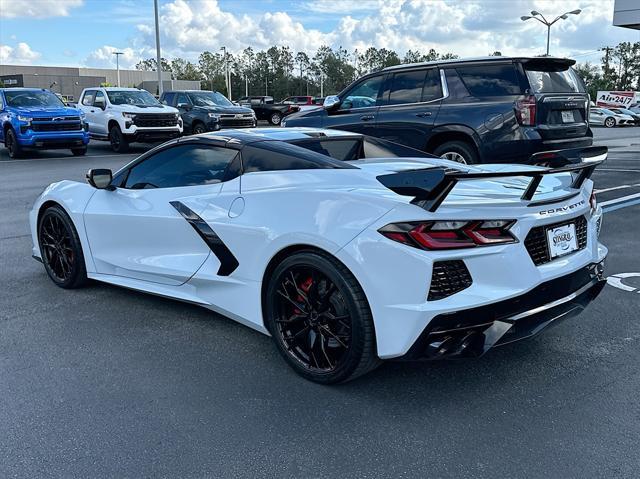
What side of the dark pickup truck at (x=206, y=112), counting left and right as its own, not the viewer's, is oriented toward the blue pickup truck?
right

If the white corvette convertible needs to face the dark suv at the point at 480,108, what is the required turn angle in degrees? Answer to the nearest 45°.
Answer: approximately 45° to its right

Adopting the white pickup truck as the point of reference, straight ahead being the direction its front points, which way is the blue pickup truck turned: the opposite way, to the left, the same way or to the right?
the same way

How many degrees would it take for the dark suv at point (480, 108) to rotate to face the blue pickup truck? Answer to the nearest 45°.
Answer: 0° — it already faces it

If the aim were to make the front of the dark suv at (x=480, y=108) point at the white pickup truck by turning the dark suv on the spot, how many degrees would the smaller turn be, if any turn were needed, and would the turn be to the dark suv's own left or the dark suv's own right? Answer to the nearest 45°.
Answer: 0° — it already faces it

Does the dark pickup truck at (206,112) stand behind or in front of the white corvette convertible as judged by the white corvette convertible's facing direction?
in front

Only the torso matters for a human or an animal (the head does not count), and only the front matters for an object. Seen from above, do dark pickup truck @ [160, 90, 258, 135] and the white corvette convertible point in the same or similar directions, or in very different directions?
very different directions

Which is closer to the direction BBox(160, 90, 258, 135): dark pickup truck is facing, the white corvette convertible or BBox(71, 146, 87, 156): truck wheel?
the white corvette convertible

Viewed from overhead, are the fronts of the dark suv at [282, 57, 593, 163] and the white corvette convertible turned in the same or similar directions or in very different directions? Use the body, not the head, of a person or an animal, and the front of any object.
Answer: same or similar directions

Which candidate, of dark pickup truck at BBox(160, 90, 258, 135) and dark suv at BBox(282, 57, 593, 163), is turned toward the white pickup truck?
dark suv at BBox(282, 57, 593, 163)

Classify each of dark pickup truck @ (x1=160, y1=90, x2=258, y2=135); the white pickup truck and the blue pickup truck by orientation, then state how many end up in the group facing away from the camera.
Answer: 0

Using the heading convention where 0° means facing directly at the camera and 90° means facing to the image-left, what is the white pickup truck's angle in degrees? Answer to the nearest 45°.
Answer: approximately 315°

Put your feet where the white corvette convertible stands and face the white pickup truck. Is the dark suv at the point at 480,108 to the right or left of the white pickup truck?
right
